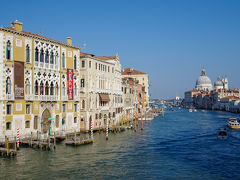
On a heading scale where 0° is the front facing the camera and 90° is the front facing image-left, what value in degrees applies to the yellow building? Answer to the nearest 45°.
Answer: approximately 315°

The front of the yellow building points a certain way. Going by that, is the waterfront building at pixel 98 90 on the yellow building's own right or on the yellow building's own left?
on the yellow building's own left

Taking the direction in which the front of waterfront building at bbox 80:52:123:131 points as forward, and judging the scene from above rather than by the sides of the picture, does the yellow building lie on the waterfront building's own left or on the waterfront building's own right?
on the waterfront building's own right

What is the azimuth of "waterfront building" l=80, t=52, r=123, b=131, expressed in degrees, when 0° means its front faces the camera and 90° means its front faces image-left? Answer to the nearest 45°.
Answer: approximately 315°
